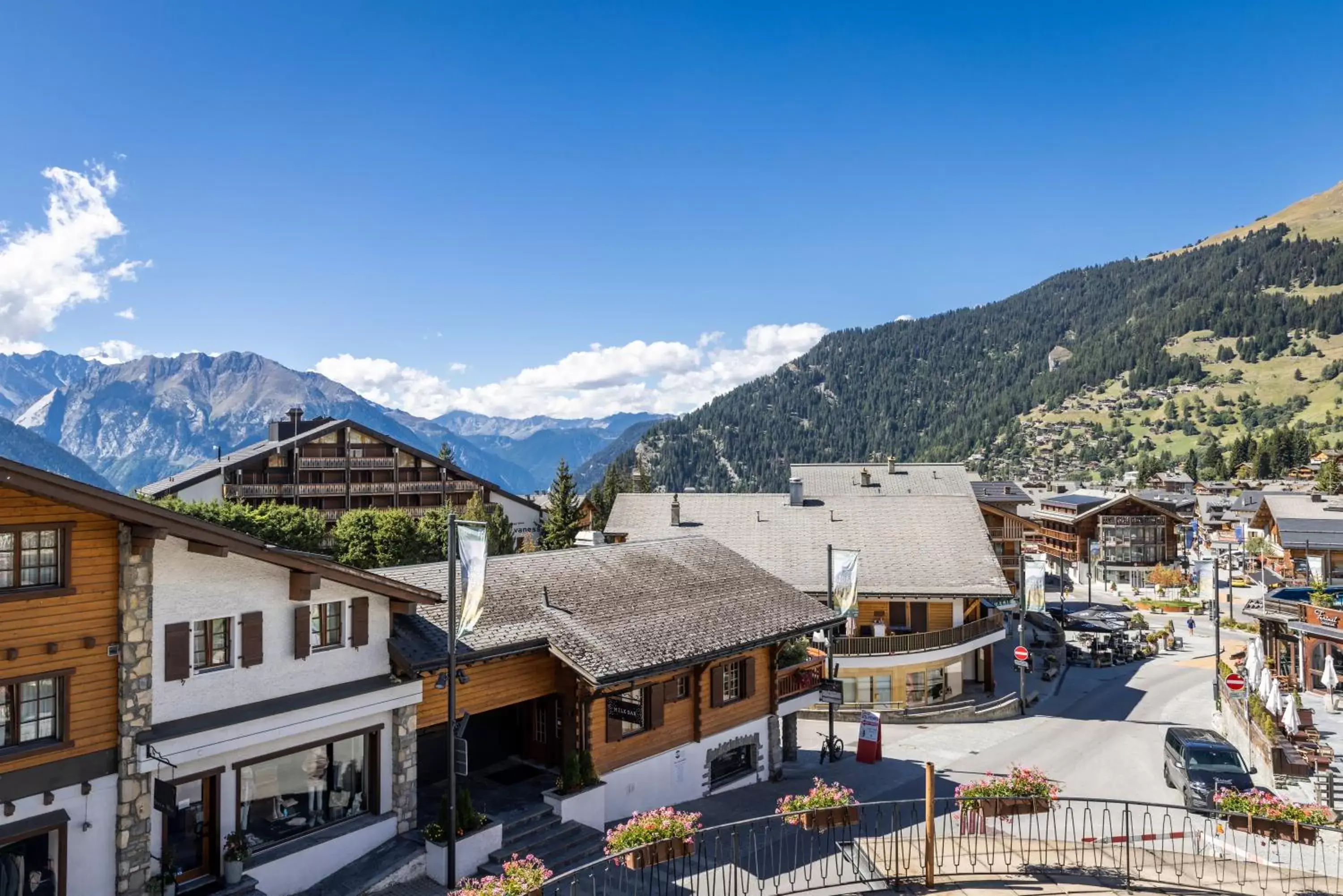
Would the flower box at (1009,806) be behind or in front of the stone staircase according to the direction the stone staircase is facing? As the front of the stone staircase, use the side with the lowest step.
in front

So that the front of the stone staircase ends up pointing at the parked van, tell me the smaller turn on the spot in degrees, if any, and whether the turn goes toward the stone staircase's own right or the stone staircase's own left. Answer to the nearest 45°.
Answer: approximately 45° to the stone staircase's own left

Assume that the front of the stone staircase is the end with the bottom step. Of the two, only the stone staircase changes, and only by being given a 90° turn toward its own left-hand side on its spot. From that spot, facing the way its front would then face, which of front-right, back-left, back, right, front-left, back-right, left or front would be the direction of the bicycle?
front

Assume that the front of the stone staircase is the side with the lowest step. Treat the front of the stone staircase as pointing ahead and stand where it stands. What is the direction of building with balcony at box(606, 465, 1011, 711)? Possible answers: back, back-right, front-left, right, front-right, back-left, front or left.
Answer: left

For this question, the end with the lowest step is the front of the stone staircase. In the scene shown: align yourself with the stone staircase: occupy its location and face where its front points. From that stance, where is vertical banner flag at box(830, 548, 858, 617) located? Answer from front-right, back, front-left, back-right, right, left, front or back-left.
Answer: left

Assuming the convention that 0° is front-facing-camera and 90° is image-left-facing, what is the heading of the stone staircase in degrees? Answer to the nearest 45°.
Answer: approximately 315°

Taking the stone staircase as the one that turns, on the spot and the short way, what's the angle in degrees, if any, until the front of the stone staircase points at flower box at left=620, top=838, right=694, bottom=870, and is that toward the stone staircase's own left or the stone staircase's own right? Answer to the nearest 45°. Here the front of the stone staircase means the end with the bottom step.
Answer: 0° — it already faces it

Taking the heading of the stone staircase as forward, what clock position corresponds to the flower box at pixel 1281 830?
The flower box is roughly at 11 o'clock from the stone staircase.

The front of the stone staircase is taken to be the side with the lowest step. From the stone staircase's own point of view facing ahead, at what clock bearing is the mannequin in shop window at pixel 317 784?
The mannequin in shop window is roughly at 4 o'clock from the stone staircase.

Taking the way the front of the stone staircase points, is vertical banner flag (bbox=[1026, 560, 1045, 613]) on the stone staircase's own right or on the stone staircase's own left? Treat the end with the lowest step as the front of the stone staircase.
on the stone staircase's own left

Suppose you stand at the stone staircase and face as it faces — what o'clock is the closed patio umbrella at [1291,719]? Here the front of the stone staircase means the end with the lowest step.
The closed patio umbrella is roughly at 10 o'clock from the stone staircase.

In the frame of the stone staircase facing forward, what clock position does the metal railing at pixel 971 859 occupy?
The metal railing is roughly at 11 o'clock from the stone staircase.

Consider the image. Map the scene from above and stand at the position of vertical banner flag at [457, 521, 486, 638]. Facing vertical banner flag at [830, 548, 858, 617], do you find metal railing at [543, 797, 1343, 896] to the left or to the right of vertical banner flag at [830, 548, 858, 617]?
right
